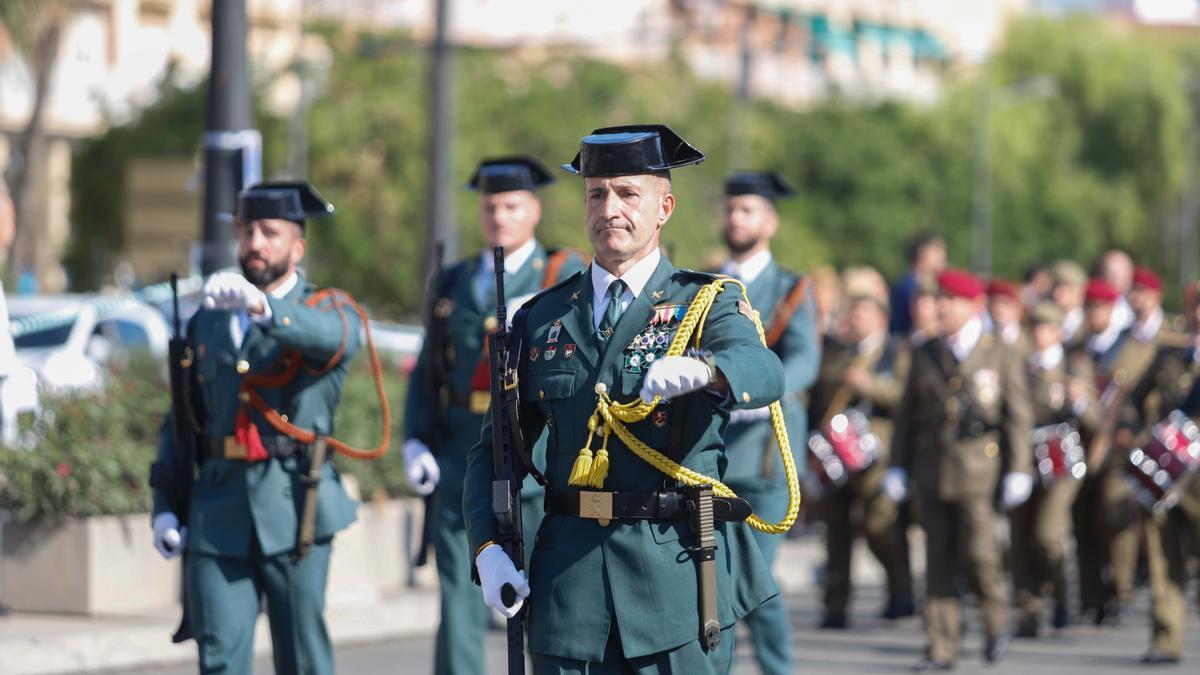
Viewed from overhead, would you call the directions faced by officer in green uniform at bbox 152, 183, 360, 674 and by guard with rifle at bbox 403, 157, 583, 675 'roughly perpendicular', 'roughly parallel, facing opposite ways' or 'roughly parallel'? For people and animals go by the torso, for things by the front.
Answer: roughly parallel

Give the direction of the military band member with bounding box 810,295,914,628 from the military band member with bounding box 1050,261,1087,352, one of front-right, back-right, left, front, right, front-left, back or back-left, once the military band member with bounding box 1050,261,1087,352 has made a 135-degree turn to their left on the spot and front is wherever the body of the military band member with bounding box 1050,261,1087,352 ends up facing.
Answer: back-right

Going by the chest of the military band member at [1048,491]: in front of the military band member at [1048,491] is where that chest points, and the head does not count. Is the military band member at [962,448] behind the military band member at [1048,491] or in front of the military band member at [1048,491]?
in front

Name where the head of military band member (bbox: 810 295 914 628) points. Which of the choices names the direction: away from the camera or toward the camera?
toward the camera

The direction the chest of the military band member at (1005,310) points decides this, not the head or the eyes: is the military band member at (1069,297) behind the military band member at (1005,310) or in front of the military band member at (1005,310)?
behind

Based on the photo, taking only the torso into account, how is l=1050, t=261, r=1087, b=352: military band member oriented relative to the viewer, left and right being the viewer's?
facing the viewer and to the left of the viewer

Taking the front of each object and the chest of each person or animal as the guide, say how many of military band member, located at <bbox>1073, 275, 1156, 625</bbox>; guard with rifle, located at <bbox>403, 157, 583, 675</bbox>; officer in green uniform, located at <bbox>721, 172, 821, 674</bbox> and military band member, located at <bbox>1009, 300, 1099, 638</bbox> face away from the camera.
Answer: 0

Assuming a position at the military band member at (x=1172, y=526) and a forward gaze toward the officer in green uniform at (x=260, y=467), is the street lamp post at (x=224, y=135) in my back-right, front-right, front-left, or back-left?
front-right

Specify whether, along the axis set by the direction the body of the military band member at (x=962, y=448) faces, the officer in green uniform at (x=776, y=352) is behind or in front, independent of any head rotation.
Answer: in front

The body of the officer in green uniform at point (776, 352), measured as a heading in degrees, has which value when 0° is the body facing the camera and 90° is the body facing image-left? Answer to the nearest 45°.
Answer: approximately 45°

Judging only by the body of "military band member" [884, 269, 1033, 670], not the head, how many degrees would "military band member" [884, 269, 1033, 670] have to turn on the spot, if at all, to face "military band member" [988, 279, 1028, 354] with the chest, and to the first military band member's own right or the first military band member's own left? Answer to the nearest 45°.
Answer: approximately 135° to the first military band member's own right

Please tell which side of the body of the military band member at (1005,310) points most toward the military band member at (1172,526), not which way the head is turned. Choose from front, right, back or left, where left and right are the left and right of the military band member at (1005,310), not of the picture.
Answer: left
